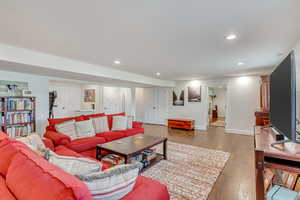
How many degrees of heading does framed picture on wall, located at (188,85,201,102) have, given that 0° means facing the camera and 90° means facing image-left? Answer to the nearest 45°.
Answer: approximately 0°

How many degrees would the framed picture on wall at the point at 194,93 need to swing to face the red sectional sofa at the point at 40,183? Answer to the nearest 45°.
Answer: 0° — it already faces it

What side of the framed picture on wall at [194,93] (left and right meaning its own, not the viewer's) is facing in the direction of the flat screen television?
front

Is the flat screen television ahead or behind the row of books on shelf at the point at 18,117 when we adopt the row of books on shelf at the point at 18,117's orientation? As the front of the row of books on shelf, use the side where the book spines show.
ahead

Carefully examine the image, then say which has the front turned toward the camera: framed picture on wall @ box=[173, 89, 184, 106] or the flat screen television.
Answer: the framed picture on wall

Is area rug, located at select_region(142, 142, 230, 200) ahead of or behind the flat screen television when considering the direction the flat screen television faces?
ahead

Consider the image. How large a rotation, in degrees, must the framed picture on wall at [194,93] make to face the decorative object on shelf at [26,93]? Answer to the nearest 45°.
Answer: approximately 45° to its right

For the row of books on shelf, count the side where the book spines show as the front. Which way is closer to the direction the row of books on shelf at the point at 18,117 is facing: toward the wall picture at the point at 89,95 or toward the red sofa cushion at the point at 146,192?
the red sofa cushion

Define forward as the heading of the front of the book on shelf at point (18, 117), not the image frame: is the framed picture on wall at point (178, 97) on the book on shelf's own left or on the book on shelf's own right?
on the book on shelf's own left

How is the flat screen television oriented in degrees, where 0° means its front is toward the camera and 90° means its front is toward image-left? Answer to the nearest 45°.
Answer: approximately 90°

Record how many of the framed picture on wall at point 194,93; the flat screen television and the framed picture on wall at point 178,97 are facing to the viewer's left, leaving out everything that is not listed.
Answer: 1

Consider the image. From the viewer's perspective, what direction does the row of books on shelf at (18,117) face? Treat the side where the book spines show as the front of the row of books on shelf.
toward the camera

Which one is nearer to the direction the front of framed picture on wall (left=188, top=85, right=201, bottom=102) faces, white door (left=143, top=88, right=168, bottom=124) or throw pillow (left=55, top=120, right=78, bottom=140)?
the throw pillow

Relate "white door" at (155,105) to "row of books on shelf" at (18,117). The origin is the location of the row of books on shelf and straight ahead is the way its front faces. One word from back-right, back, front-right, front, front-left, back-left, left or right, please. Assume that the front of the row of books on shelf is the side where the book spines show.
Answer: left

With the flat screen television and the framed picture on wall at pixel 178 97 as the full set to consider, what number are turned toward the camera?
1

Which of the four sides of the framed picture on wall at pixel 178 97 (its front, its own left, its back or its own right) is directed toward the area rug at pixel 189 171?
front
